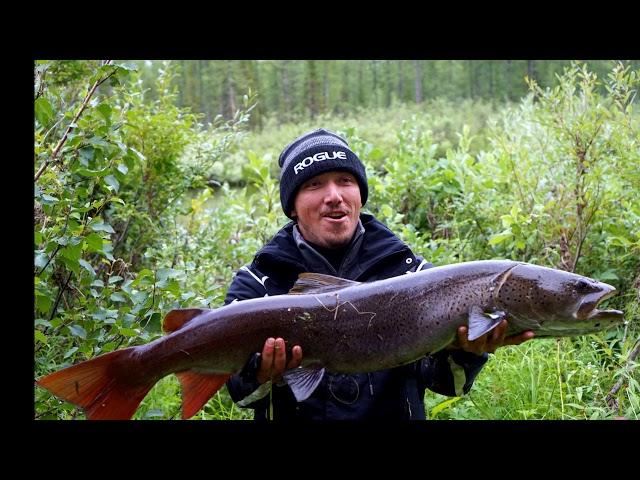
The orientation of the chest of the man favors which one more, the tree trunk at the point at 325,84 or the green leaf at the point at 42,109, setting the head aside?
the green leaf

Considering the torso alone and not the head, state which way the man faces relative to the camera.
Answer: toward the camera

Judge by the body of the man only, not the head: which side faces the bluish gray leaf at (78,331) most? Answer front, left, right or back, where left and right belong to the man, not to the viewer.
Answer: right

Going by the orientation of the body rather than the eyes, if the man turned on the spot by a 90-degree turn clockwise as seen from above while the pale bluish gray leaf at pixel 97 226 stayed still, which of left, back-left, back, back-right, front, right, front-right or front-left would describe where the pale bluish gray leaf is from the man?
front

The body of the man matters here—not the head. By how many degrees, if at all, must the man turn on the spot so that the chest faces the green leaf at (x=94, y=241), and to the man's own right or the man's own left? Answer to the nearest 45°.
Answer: approximately 90° to the man's own right

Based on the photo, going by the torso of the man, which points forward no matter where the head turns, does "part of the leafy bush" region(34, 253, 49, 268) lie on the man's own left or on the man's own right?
on the man's own right

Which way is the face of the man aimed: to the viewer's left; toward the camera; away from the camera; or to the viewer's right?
toward the camera

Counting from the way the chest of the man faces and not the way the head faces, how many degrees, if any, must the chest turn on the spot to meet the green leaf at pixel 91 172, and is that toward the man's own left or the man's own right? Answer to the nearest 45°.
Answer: approximately 90° to the man's own right

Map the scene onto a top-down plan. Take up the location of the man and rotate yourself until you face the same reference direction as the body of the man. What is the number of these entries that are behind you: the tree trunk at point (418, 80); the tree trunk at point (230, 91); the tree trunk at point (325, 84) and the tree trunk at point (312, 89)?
4

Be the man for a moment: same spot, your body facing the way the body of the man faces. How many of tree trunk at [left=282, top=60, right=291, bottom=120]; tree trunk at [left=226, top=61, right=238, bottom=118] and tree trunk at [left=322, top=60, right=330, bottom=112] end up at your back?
3

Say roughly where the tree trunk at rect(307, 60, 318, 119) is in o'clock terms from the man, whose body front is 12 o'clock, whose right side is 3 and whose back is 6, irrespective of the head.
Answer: The tree trunk is roughly at 6 o'clock from the man.

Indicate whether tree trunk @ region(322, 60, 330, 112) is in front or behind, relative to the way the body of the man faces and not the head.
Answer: behind

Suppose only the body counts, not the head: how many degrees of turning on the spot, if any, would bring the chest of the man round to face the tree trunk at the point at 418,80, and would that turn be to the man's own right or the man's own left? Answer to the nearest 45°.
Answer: approximately 180°

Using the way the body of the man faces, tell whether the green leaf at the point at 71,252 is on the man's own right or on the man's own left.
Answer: on the man's own right

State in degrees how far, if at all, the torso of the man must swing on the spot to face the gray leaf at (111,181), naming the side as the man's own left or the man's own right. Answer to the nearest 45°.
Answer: approximately 90° to the man's own right
